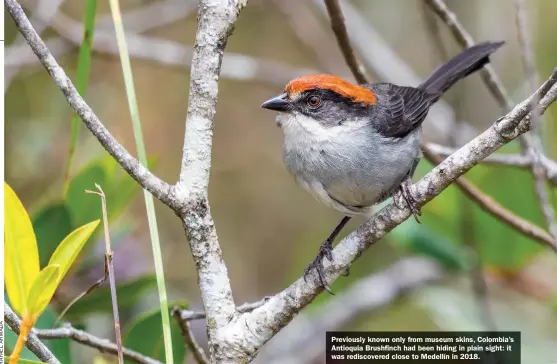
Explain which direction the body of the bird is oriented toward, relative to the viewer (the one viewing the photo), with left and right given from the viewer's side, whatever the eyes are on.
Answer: facing the viewer and to the left of the viewer

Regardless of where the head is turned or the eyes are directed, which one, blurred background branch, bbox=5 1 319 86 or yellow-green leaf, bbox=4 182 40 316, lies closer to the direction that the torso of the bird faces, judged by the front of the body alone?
the yellow-green leaf

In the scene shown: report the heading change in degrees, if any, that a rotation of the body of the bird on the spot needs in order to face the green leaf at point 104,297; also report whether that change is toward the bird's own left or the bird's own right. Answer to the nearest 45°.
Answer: approximately 45° to the bird's own right

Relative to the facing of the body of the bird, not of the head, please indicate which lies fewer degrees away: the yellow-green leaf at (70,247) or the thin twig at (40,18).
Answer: the yellow-green leaf
